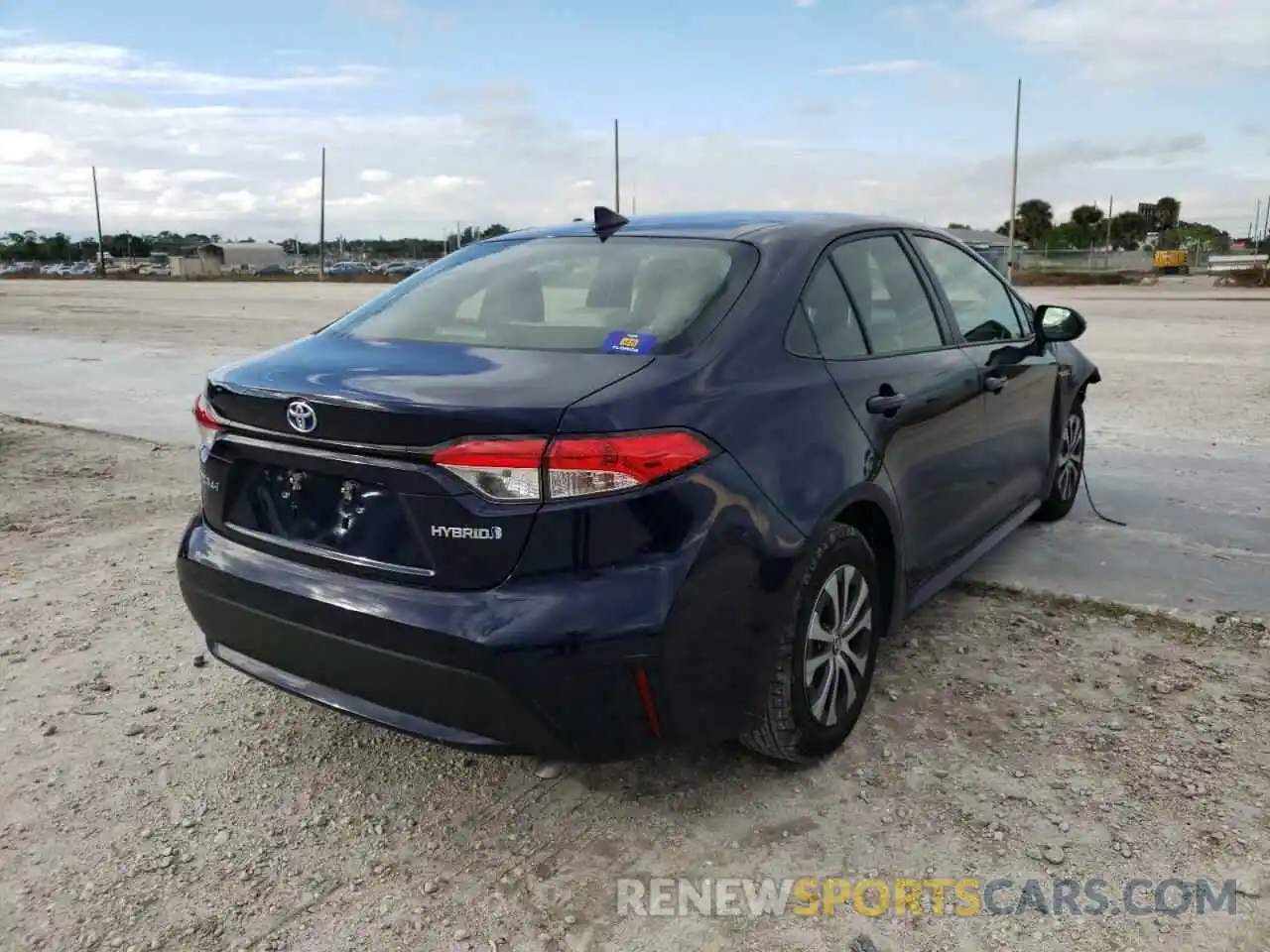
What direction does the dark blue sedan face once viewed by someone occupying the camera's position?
facing away from the viewer and to the right of the viewer
